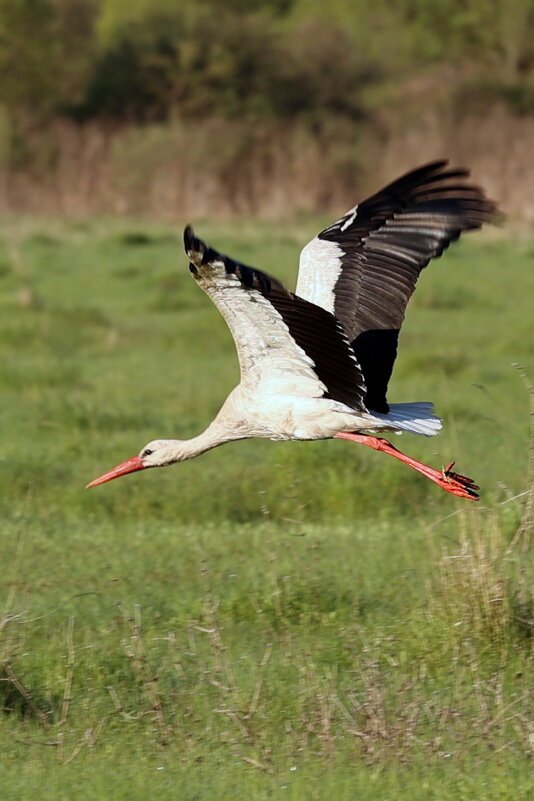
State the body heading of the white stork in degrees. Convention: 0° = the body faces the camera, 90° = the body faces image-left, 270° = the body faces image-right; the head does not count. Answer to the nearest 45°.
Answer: approximately 90°
